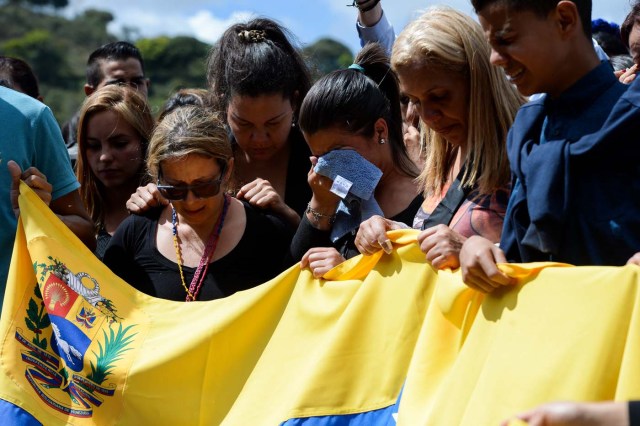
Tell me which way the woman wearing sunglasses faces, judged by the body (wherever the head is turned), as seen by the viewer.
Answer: toward the camera

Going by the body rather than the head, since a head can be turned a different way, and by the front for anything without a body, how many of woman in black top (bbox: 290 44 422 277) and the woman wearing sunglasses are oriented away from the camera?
0

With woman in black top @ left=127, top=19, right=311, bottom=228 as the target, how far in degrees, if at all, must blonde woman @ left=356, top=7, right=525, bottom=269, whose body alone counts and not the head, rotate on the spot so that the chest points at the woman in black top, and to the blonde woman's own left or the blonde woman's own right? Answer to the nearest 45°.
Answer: approximately 90° to the blonde woman's own right

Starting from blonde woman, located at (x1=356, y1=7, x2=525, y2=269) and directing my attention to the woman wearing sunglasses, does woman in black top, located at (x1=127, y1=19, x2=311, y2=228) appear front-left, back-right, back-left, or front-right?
front-right

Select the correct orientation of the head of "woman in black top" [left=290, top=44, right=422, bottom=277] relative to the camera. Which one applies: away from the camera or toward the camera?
toward the camera

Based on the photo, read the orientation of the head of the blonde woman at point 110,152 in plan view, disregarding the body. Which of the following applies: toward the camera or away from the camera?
toward the camera

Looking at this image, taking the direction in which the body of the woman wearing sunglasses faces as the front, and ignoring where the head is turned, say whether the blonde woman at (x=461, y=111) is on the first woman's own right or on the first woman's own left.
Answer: on the first woman's own left

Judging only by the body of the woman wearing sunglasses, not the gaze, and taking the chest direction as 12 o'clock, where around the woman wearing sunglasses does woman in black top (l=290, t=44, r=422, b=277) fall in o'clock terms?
The woman in black top is roughly at 9 o'clock from the woman wearing sunglasses.

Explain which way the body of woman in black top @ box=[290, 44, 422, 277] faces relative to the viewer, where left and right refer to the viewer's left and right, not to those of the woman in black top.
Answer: facing the viewer and to the left of the viewer

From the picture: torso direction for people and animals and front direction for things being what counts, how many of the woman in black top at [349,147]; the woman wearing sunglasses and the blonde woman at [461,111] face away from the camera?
0

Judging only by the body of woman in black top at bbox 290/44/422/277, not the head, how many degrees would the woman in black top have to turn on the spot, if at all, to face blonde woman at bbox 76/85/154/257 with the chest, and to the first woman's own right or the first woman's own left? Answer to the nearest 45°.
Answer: approximately 90° to the first woman's own right

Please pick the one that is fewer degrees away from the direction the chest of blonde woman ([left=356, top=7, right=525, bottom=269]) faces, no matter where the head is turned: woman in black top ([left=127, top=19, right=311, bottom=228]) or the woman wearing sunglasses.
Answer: the woman wearing sunglasses

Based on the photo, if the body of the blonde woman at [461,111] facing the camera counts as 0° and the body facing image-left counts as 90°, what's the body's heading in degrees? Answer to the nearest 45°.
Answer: approximately 45°

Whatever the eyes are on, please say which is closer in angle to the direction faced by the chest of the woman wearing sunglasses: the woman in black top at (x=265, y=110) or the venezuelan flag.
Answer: the venezuelan flag

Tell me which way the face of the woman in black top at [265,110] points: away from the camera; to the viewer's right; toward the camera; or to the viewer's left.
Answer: toward the camera

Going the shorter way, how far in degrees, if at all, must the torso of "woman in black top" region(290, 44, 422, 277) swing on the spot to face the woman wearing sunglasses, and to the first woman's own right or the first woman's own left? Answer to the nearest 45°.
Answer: approximately 45° to the first woman's own right

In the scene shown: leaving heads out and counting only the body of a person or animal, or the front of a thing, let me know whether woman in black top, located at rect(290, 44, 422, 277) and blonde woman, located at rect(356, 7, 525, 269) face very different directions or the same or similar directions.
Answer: same or similar directions

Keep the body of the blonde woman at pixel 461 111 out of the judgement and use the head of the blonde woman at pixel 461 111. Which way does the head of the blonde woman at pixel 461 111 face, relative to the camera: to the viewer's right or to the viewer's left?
to the viewer's left
